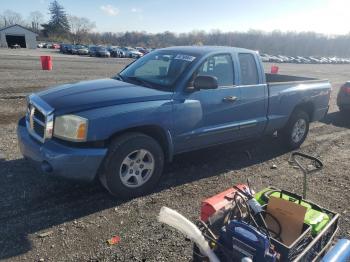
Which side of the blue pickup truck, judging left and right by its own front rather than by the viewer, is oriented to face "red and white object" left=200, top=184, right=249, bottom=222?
left

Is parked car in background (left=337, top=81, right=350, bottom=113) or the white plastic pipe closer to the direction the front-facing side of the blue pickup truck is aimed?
the white plastic pipe

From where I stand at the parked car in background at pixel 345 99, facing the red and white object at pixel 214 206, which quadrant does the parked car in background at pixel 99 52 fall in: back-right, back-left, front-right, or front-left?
back-right

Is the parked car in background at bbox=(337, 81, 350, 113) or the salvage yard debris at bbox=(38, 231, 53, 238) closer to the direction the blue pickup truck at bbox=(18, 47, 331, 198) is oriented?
the salvage yard debris

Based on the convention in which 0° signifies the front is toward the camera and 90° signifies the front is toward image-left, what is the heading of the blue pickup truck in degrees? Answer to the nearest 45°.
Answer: approximately 45°

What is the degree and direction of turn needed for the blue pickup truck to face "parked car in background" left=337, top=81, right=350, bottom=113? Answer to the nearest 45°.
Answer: approximately 180°

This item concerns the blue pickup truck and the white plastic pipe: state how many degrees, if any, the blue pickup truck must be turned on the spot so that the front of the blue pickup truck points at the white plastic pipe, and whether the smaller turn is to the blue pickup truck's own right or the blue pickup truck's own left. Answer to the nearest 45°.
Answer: approximately 45° to the blue pickup truck's own left

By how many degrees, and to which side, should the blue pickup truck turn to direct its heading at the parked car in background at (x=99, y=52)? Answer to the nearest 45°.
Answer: approximately 135° to its right
